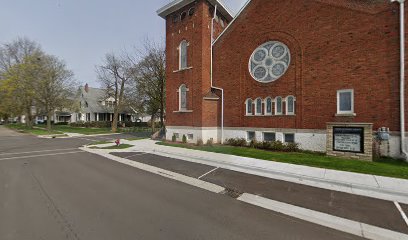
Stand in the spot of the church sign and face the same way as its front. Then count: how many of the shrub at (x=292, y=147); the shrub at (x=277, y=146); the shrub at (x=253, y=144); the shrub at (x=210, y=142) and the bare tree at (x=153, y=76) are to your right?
5

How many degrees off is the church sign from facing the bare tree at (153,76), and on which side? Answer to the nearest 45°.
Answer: approximately 90° to its right

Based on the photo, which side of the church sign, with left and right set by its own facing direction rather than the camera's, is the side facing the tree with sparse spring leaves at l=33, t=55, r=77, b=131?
right

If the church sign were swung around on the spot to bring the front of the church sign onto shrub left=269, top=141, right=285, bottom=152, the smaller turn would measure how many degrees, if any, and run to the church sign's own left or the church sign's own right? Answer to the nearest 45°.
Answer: approximately 90° to the church sign's own right

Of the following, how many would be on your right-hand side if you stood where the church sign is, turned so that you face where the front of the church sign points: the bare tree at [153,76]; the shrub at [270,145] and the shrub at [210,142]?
3

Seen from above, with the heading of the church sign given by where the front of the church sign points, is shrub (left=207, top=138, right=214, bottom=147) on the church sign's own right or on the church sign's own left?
on the church sign's own right

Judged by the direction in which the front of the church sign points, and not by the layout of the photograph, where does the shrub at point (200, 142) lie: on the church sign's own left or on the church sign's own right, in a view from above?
on the church sign's own right

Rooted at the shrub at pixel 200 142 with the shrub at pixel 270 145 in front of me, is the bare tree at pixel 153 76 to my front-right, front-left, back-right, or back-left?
back-left

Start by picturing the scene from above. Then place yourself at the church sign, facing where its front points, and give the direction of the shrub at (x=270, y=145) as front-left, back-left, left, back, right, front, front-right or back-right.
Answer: right

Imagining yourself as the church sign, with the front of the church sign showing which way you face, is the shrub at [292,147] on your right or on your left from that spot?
on your right

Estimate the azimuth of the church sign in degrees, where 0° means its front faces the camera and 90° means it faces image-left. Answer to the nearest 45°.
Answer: approximately 0°
